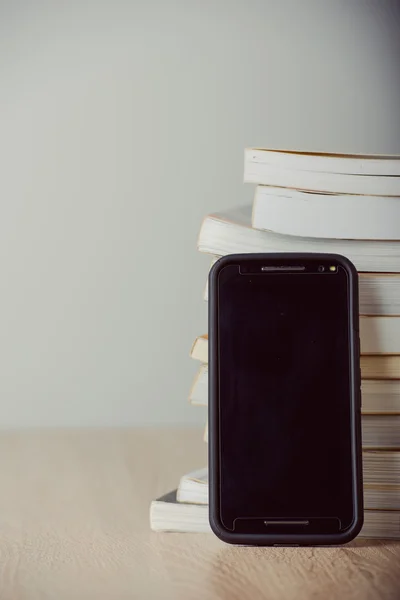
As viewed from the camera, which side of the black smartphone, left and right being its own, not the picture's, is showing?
front
